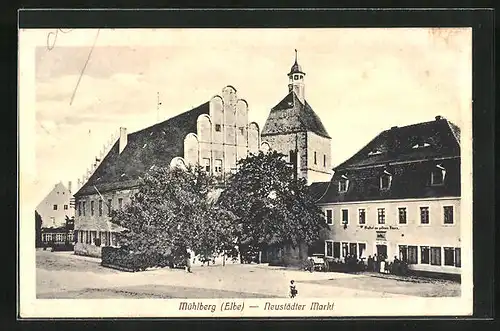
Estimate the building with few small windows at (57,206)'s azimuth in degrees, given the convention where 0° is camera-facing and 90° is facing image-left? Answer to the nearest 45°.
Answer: approximately 0°
